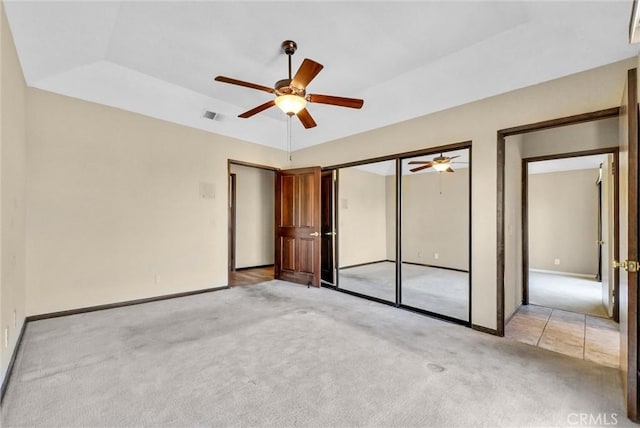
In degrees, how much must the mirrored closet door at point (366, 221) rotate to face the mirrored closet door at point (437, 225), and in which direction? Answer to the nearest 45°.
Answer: approximately 135° to its left

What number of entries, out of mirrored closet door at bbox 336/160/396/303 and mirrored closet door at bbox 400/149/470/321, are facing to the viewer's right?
0

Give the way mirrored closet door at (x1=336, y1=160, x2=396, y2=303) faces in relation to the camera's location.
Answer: facing the viewer and to the left of the viewer

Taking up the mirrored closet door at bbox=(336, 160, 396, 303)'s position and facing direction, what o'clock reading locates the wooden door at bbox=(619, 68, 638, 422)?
The wooden door is roughly at 10 o'clock from the mirrored closet door.

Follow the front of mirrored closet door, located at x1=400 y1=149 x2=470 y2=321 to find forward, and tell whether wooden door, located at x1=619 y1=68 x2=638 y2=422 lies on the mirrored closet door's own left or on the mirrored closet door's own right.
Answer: on the mirrored closet door's own left

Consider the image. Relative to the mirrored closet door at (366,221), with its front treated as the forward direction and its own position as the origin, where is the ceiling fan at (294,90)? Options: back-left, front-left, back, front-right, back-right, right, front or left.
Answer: front-left
